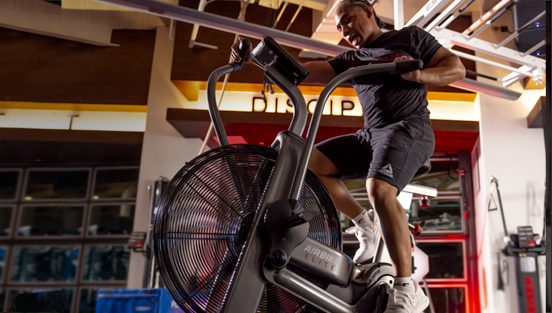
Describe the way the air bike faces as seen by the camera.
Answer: facing the viewer and to the left of the viewer

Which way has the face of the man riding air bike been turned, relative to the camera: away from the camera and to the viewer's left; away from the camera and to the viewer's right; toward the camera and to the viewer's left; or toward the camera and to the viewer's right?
toward the camera and to the viewer's left

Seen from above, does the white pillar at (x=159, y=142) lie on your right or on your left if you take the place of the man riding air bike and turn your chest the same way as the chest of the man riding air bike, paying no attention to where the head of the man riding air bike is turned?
on your right
